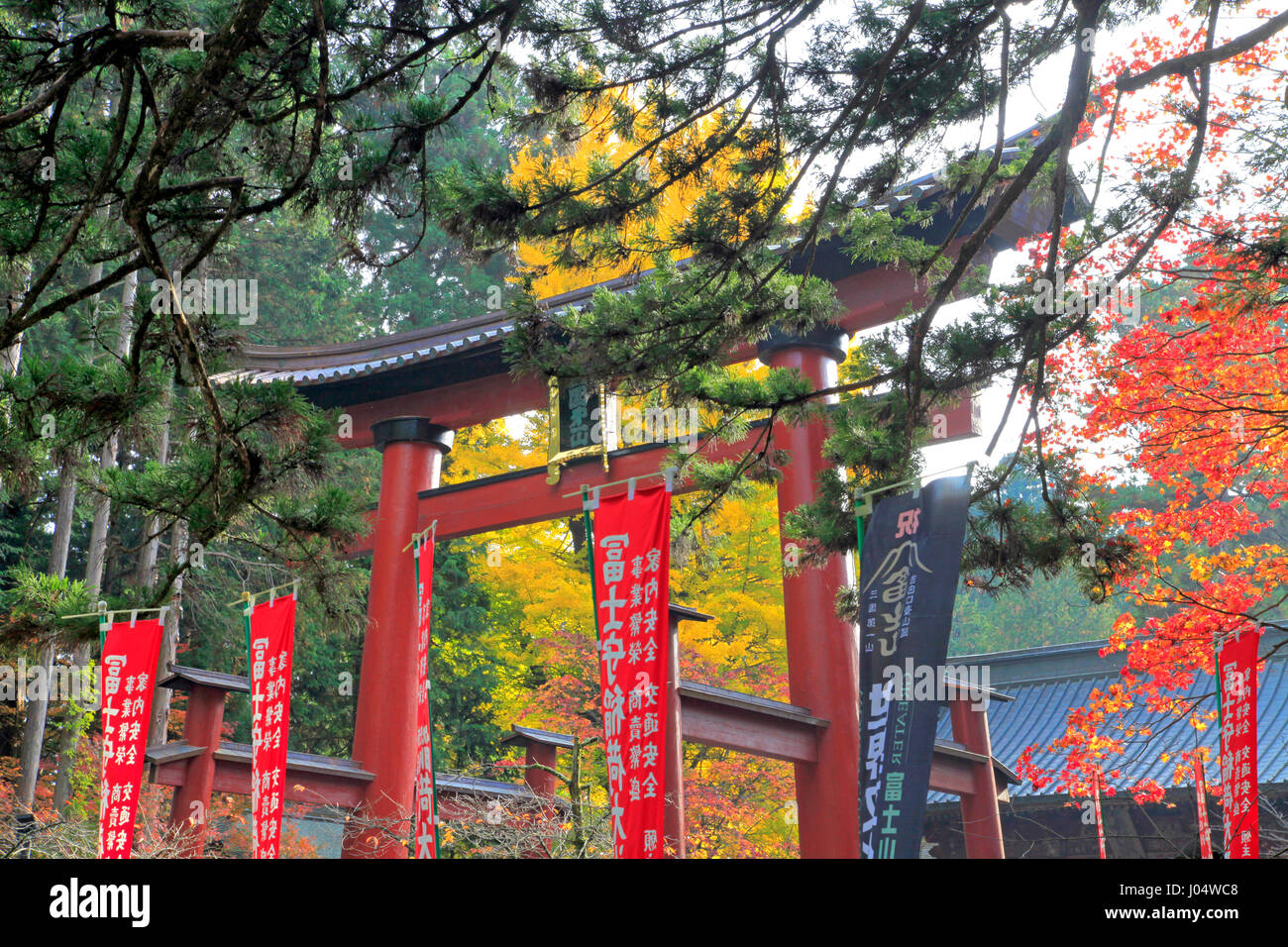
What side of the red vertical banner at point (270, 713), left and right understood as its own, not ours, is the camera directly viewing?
front

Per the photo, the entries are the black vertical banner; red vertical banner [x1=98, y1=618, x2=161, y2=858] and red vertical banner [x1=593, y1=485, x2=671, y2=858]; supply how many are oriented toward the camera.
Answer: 3

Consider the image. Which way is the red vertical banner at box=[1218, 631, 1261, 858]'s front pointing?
toward the camera

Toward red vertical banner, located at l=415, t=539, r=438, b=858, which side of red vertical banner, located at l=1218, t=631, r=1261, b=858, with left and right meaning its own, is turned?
right

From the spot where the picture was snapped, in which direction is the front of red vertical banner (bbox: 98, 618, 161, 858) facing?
facing the viewer

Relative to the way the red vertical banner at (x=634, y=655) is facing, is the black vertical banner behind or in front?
in front

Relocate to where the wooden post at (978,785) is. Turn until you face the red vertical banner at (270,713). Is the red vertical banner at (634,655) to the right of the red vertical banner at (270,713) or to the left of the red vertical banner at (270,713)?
left

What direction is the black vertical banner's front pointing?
toward the camera

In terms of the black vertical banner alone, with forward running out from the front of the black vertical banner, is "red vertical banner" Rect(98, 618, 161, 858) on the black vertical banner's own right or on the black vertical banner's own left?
on the black vertical banner's own right

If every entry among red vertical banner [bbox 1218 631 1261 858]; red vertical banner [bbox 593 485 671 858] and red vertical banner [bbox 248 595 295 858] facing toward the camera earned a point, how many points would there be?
3

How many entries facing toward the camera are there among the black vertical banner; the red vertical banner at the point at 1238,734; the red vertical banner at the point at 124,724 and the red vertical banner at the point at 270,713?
4

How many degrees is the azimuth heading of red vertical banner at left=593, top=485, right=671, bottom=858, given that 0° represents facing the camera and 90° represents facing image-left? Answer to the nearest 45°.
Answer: approximately 0°

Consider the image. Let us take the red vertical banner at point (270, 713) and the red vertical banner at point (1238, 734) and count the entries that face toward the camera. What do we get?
2
